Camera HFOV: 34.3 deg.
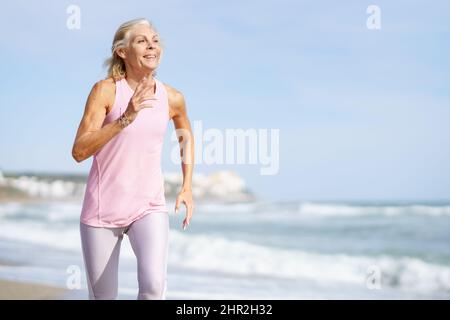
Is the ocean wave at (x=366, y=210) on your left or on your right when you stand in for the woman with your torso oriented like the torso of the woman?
on your left

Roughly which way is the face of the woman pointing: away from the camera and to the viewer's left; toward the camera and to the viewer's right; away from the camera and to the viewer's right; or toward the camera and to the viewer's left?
toward the camera and to the viewer's right

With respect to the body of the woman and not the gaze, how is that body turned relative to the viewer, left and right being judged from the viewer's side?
facing the viewer and to the right of the viewer
